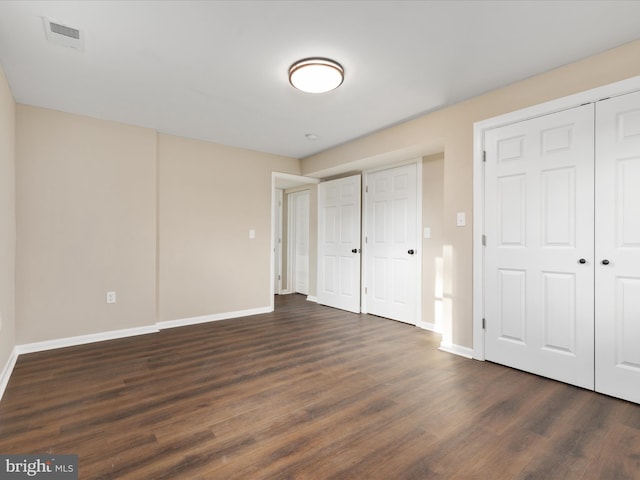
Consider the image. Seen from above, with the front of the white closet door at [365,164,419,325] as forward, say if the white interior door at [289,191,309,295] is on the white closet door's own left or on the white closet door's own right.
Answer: on the white closet door's own right

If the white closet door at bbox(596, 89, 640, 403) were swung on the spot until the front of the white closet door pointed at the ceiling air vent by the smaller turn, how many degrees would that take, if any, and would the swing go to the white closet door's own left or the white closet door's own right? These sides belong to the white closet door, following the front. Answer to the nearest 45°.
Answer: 0° — it already faces it

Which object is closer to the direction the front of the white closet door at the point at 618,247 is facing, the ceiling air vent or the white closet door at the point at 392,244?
the ceiling air vent

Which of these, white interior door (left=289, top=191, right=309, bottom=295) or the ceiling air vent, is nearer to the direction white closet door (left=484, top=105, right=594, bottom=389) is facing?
the ceiling air vent

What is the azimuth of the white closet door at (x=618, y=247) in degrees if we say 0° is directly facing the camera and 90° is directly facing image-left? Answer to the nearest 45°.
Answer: approximately 45°

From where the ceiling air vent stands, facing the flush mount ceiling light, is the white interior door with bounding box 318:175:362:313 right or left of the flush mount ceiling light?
left

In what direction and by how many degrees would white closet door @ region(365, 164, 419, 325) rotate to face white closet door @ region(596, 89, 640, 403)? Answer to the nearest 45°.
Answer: approximately 90° to its left
